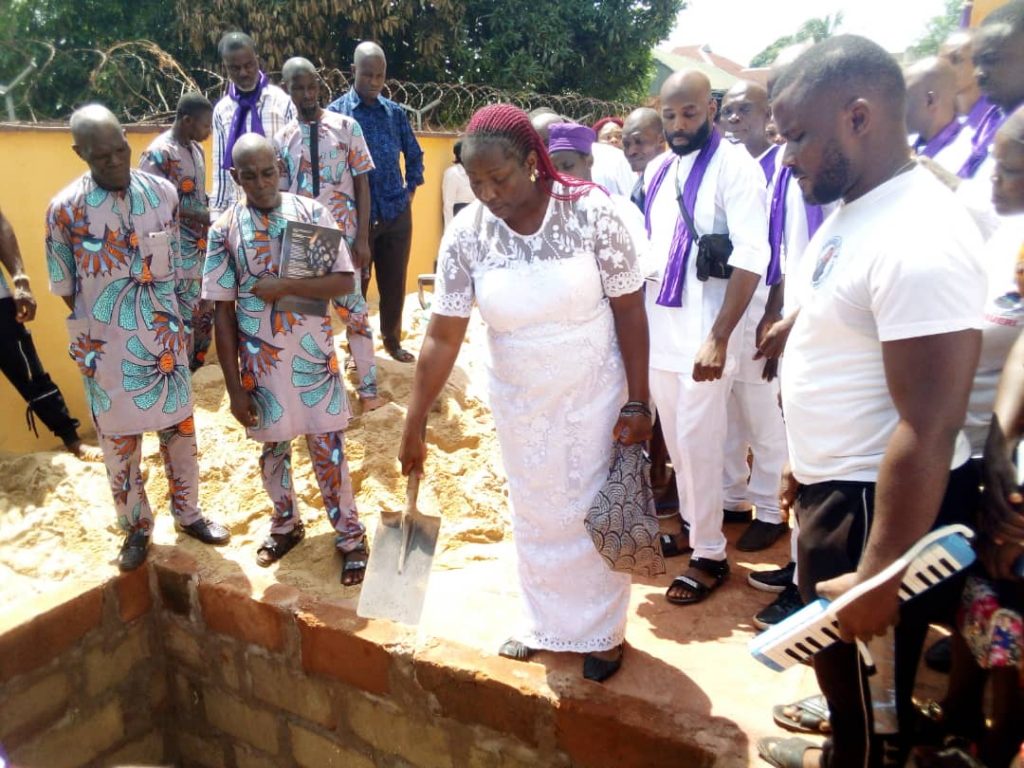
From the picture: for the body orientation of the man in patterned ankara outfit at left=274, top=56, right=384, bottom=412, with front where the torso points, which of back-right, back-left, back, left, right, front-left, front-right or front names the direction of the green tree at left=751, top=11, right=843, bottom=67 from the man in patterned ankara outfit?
back-left

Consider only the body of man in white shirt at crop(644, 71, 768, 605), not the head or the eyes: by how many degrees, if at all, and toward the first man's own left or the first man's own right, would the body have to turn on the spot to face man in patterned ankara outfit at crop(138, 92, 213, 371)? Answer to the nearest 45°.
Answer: approximately 45° to the first man's own right

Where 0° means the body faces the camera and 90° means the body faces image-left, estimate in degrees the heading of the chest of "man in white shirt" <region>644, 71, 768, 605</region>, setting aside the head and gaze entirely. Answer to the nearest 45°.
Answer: approximately 45°

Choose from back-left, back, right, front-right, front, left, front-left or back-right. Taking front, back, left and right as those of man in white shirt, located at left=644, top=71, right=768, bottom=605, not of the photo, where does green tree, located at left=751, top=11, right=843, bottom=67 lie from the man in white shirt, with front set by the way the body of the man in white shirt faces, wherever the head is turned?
back-right

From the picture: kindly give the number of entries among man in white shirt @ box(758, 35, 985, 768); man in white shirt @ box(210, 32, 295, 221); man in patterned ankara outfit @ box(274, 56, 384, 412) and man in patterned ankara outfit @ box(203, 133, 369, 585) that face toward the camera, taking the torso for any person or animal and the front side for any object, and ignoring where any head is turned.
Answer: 3

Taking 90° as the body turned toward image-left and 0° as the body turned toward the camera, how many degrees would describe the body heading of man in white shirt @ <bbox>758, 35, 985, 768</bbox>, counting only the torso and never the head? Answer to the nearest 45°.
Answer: approximately 90°

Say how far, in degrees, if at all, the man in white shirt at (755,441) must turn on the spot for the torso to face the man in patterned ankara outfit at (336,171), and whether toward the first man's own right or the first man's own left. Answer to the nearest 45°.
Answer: approximately 45° to the first man's own right

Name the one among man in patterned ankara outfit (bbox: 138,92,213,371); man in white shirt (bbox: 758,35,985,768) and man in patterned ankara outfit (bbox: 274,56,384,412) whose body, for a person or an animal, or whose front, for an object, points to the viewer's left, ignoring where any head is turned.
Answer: the man in white shirt

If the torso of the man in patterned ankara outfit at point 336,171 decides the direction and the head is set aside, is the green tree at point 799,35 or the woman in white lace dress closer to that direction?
the woman in white lace dress

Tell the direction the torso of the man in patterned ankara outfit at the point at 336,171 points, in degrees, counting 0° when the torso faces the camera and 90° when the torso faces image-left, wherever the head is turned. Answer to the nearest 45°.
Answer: approximately 0°
